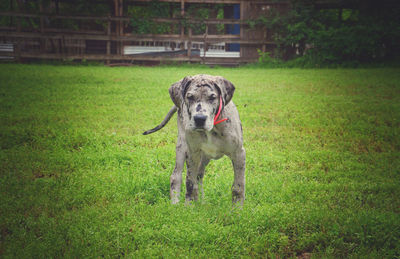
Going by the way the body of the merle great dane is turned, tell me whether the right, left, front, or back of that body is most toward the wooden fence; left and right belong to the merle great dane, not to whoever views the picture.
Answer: back

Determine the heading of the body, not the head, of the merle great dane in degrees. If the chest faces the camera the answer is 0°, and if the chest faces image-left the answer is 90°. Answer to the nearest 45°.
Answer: approximately 0°
